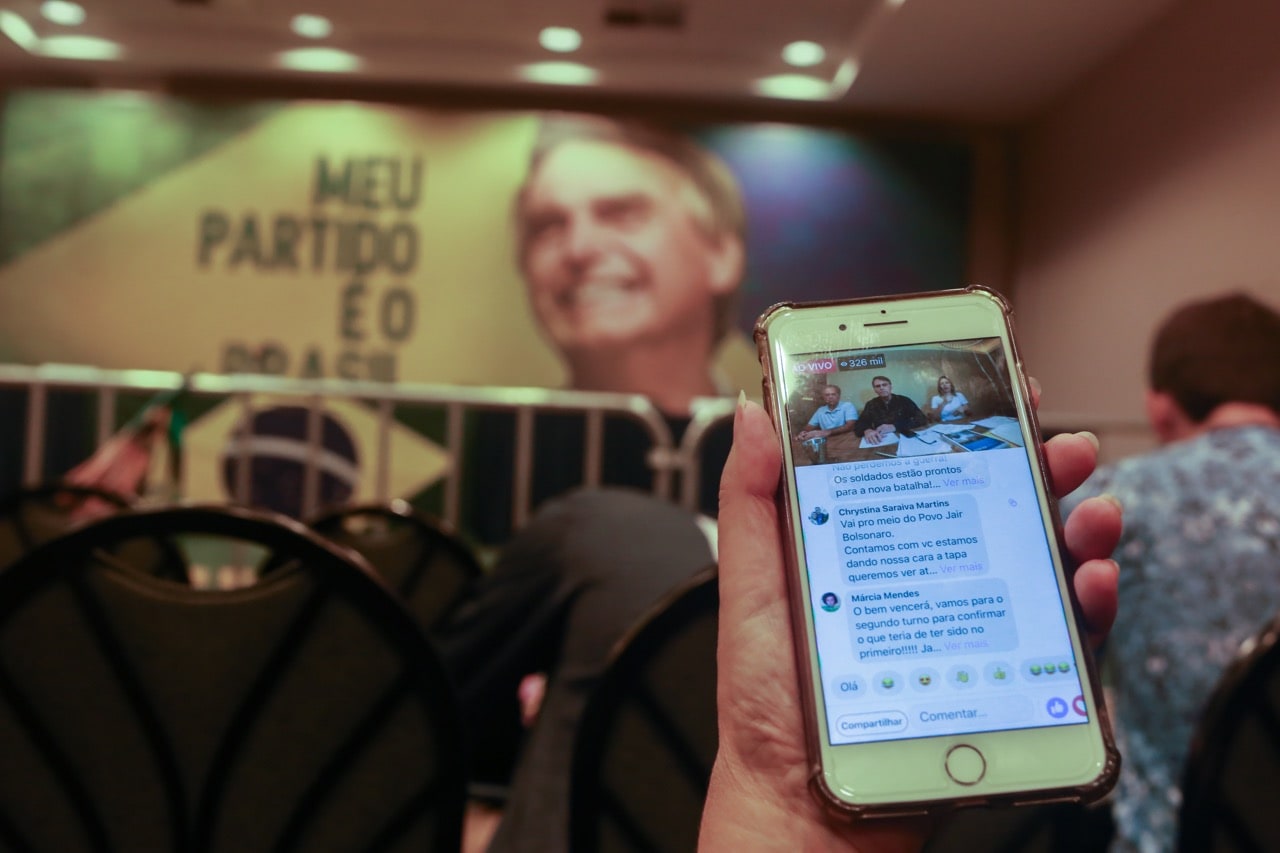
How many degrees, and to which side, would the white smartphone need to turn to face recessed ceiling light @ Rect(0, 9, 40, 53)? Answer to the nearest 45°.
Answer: approximately 135° to its right

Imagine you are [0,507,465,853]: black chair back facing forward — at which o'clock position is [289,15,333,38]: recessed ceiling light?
The recessed ceiling light is roughly at 12 o'clock from the black chair back.

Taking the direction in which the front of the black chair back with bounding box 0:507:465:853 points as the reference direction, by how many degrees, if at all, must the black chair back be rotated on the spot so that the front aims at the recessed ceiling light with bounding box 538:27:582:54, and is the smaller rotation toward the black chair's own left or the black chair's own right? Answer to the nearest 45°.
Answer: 0° — it already faces it

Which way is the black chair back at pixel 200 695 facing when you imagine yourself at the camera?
facing away from the viewer

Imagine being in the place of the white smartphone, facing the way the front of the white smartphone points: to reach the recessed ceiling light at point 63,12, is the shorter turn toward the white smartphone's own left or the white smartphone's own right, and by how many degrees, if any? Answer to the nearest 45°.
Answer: approximately 135° to the white smartphone's own right

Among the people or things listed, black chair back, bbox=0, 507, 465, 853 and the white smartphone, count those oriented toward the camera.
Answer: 1
